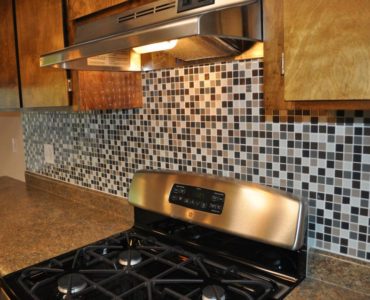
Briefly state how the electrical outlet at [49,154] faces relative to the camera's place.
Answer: facing the viewer and to the left of the viewer

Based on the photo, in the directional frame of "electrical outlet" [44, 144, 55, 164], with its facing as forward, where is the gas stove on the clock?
The gas stove is roughly at 10 o'clock from the electrical outlet.

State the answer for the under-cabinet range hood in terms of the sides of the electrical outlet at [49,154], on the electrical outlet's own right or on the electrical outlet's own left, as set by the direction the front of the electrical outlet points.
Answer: on the electrical outlet's own left

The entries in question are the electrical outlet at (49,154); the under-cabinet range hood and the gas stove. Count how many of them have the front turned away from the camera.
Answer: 0
